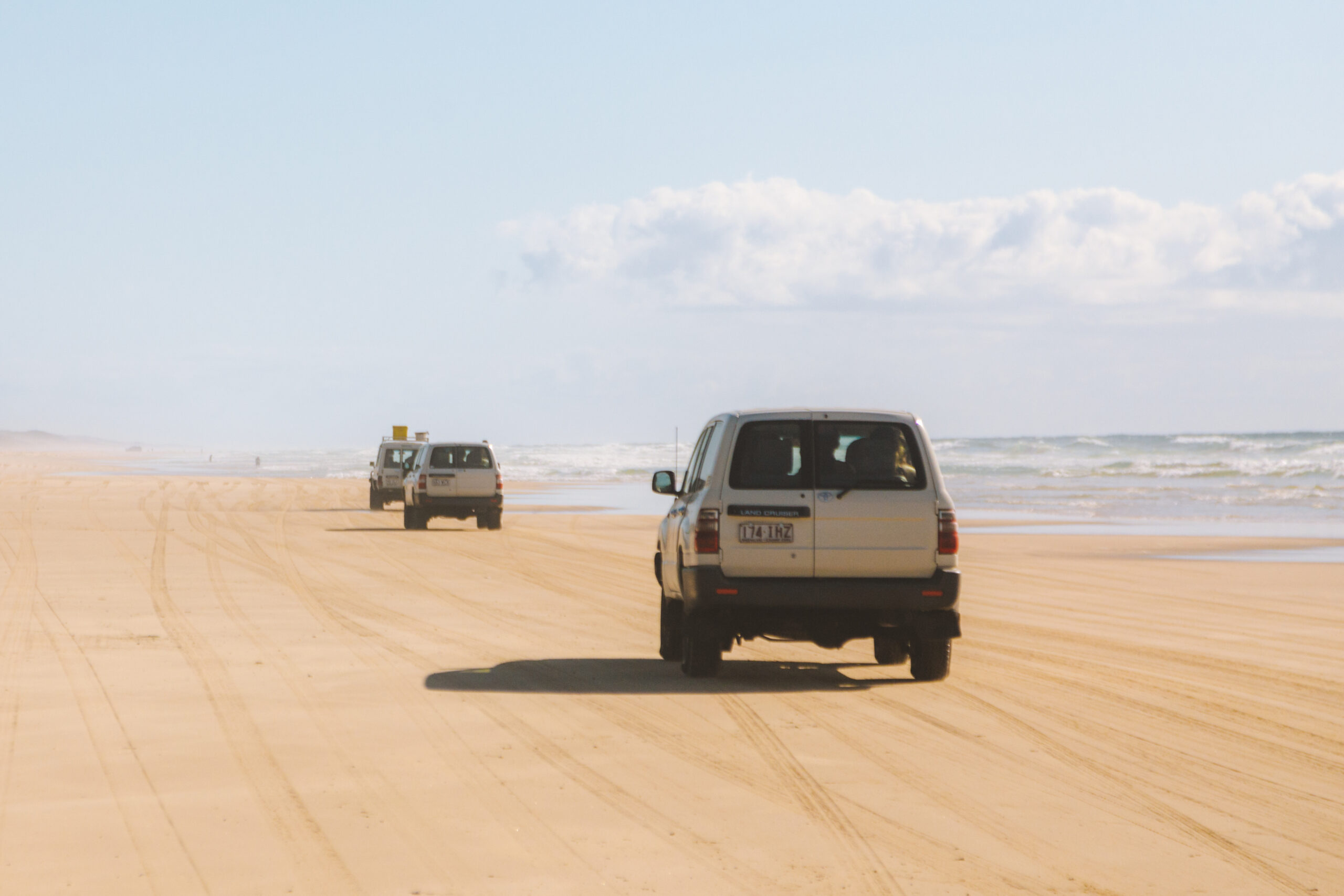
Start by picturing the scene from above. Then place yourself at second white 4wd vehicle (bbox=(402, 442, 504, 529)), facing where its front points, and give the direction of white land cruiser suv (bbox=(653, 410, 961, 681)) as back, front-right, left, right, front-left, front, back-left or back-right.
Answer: back

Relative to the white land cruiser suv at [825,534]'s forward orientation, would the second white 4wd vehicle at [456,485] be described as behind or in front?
in front

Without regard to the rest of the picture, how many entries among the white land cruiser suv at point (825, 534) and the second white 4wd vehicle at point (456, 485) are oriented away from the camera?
2

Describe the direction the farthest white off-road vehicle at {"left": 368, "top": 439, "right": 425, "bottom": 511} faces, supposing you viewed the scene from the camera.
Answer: facing away from the viewer

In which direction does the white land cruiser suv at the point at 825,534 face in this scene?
away from the camera

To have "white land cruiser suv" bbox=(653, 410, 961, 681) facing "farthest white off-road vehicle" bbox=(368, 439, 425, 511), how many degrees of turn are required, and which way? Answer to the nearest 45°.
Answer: approximately 45° to its left

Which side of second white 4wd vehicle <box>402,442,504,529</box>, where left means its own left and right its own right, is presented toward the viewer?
back
